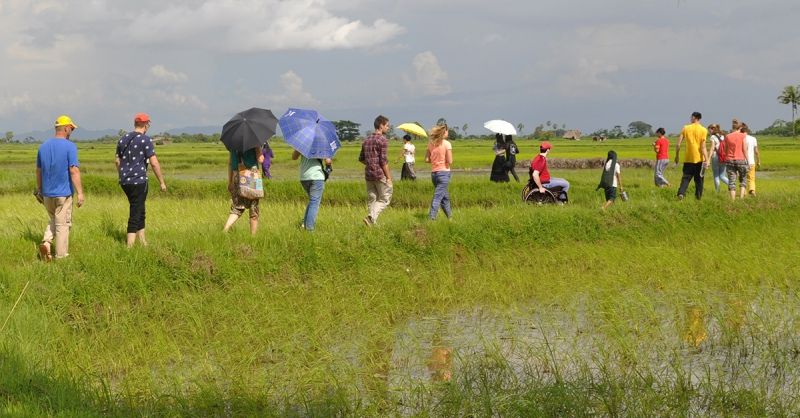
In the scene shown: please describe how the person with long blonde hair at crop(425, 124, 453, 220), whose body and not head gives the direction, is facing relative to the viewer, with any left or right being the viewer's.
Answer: facing away from the viewer and to the right of the viewer

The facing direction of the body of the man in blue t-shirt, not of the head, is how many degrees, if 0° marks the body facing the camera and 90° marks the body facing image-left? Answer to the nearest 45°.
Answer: approximately 225°

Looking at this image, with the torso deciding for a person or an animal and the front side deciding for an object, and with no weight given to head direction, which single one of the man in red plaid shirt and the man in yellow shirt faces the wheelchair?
the man in red plaid shirt

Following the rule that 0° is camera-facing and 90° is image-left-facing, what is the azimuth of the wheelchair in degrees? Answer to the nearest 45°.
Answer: approximately 270°

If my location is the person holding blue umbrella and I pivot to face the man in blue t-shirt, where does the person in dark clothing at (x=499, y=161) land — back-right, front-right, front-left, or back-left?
back-right

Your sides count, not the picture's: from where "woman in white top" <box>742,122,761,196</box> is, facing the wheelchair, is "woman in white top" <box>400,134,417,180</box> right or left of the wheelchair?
right

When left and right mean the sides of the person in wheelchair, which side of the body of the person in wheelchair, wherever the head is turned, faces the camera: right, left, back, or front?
right

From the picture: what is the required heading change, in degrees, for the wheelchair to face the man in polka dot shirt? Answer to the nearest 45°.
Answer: approximately 135° to its right

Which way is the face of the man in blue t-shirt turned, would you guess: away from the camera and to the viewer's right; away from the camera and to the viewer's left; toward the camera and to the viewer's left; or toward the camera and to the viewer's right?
away from the camera and to the viewer's right

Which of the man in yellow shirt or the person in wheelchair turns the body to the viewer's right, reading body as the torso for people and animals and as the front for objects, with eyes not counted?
the person in wheelchair

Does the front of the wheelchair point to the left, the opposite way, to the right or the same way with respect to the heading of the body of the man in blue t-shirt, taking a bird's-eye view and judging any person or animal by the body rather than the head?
to the right

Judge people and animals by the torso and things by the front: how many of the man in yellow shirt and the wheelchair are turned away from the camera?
1

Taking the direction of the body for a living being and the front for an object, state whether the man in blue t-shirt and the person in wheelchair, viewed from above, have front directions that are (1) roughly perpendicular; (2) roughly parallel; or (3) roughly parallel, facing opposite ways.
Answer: roughly perpendicular
